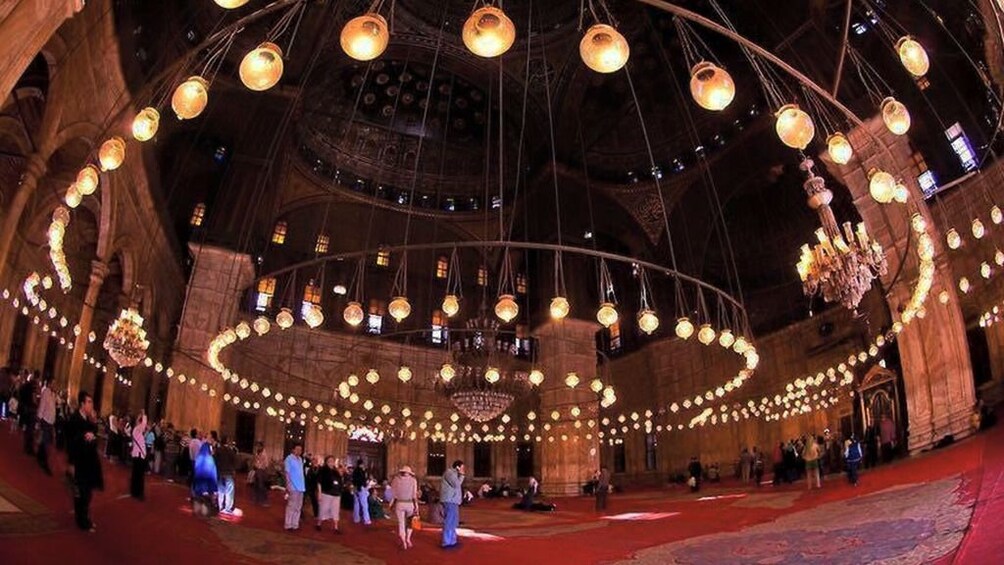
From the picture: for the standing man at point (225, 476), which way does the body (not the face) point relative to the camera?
away from the camera

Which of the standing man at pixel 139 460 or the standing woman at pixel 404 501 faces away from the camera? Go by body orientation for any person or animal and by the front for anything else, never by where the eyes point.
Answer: the standing woman

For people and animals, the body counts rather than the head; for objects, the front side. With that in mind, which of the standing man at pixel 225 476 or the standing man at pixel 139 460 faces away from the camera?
the standing man at pixel 225 476

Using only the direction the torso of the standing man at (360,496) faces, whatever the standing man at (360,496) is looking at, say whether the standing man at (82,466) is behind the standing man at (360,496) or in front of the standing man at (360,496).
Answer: behind

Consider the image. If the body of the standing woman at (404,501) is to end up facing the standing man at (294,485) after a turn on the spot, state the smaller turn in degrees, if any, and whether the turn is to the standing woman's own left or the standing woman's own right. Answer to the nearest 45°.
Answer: approximately 90° to the standing woman's own left

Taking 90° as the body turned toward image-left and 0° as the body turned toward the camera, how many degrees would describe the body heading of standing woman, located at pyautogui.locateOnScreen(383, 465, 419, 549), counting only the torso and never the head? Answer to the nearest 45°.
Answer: approximately 180°
